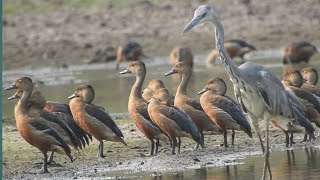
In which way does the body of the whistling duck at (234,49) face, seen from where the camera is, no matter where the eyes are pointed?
to the viewer's left

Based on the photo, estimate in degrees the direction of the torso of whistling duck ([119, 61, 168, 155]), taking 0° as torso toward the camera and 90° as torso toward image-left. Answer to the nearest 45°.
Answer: approximately 90°

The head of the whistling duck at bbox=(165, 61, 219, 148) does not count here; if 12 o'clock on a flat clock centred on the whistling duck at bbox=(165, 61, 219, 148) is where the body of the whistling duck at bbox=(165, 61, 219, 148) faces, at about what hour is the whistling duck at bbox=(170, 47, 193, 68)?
the whistling duck at bbox=(170, 47, 193, 68) is roughly at 3 o'clock from the whistling duck at bbox=(165, 61, 219, 148).

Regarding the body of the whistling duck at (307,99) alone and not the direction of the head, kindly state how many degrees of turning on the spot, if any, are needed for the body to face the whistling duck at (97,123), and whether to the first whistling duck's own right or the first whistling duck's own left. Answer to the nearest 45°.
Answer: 0° — it already faces it

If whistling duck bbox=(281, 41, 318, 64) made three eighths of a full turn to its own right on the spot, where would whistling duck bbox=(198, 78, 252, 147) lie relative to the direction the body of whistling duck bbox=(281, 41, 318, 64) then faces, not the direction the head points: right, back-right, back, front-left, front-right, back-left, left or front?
back-right

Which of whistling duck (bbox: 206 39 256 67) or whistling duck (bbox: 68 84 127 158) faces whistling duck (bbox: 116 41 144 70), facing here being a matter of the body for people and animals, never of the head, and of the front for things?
whistling duck (bbox: 206 39 256 67)

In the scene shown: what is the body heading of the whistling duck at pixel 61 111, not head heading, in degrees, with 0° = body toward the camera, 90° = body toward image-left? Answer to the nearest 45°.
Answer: approximately 90°

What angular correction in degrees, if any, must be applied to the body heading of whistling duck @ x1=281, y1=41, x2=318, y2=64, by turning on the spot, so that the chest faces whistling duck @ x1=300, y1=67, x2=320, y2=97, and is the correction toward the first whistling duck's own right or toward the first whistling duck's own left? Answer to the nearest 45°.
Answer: approximately 90° to the first whistling duck's own left

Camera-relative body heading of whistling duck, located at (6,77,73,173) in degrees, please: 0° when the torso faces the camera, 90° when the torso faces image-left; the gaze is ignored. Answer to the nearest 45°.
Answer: approximately 90°

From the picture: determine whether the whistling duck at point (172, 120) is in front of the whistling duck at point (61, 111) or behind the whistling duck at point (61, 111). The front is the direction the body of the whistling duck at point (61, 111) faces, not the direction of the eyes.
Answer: behind

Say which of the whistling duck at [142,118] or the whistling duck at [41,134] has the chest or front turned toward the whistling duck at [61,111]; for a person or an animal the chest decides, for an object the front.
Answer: the whistling duck at [142,118]
